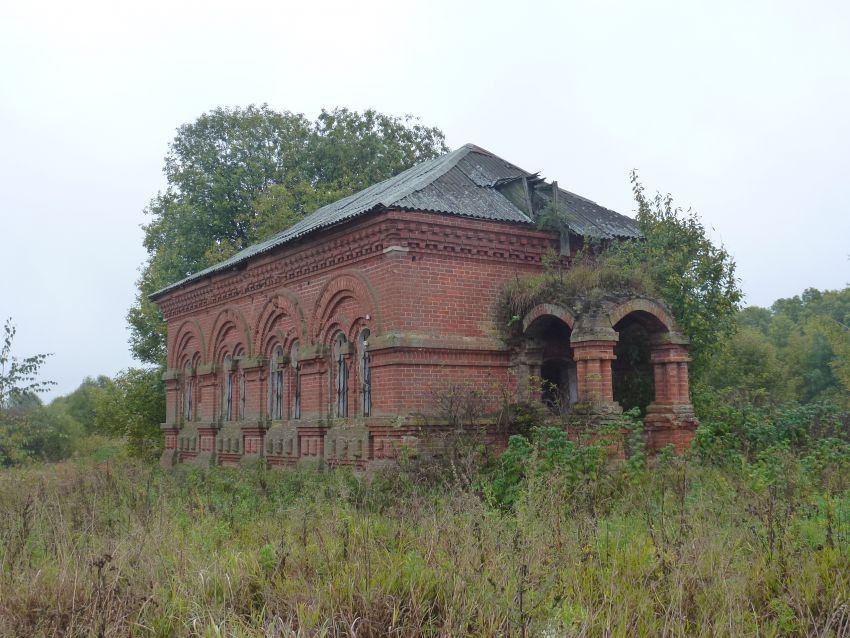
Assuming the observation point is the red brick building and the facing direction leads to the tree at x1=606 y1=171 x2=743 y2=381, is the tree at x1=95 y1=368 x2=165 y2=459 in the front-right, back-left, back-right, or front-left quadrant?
back-left

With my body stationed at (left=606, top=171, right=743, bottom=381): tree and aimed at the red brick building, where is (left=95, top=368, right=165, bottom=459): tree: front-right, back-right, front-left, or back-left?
front-right

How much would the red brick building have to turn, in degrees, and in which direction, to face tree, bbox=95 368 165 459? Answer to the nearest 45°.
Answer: approximately 180°

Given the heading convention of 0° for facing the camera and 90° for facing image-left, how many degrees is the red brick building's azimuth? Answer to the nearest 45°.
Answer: approximately 315°

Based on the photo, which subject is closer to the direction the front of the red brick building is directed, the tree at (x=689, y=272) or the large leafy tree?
the tree

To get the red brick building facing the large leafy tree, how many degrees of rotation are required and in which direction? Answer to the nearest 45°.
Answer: approximately 135° to its left

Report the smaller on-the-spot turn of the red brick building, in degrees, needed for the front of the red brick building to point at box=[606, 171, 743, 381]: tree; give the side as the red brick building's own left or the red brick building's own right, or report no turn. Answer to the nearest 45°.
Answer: approximately 45° to the red brick building's own left

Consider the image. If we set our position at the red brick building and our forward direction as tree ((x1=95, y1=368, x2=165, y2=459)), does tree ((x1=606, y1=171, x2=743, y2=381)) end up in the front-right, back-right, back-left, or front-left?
back-right

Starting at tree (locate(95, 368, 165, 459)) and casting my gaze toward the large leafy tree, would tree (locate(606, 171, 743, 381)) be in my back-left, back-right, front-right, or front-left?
front-right
